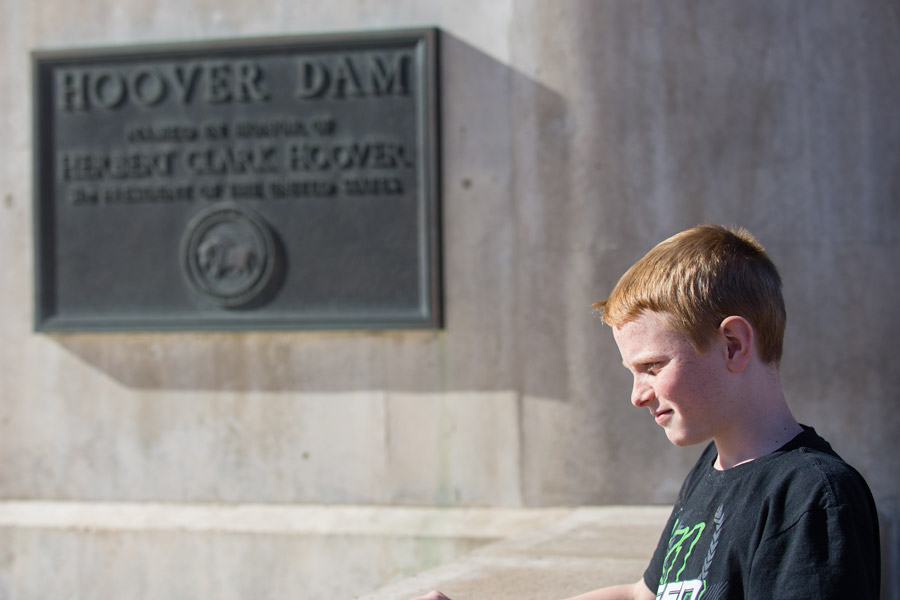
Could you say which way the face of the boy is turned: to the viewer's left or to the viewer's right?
to the viewer's left

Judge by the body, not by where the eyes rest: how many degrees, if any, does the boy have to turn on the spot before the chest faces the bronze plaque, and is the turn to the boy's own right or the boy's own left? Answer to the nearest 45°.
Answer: approximately 90° to the boy's own right

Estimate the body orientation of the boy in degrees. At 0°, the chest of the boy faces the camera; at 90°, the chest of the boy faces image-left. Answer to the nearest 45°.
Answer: approximately 45°
